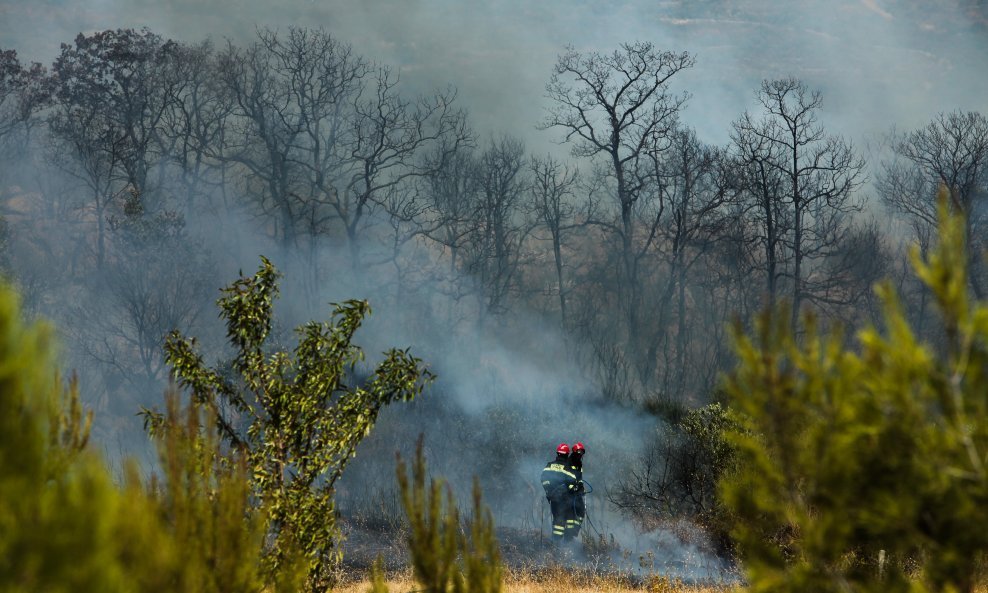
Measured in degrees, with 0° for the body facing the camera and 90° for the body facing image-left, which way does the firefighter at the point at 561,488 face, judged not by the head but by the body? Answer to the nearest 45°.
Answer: approximately 180°

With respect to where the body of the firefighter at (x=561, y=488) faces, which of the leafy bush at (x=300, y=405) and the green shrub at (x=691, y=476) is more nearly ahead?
the green shrub

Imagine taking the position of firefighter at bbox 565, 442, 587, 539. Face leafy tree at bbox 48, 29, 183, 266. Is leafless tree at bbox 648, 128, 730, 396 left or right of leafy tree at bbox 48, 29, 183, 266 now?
right

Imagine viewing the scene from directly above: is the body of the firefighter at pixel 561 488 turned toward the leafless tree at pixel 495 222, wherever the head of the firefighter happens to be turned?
yes

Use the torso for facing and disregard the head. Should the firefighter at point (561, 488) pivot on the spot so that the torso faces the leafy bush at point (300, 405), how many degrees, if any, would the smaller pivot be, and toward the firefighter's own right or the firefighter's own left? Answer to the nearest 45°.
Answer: approximately 180°

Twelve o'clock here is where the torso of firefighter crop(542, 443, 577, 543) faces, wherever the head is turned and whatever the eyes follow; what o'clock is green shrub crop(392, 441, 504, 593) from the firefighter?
The green shrub is roughly at 6 o'clock from the firefighter.
